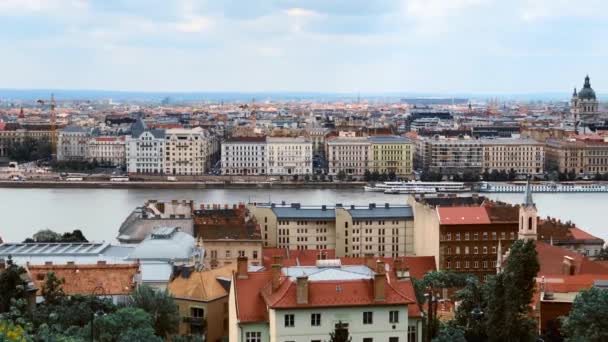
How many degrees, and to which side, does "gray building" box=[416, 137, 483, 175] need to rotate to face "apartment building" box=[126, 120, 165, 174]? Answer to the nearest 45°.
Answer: approximately 90° to its right

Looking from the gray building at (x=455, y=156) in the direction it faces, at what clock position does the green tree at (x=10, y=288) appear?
The green tree is roughly at 12 o'clock from the gray building.

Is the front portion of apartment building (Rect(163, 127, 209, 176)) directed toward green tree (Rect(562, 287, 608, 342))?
yes

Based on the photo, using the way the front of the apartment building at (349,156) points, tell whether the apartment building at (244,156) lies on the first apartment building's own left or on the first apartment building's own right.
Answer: on the first apartment building's own right

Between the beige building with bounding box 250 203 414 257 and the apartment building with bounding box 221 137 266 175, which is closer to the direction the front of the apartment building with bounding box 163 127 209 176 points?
the beige building

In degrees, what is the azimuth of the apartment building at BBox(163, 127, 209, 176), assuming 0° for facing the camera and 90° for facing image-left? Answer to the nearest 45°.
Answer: approximately 0°

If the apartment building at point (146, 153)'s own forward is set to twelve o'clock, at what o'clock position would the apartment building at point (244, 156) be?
the apartment building at point (244, 156) is roughly at 9 o'clock from the apartment building at point (146, 153).

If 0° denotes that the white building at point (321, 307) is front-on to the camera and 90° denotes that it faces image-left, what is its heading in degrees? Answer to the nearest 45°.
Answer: approximately 0°
